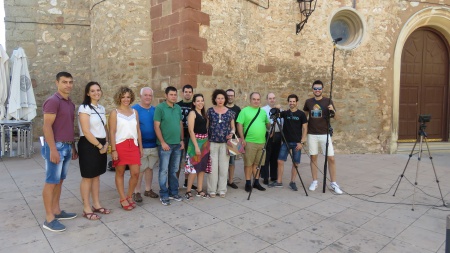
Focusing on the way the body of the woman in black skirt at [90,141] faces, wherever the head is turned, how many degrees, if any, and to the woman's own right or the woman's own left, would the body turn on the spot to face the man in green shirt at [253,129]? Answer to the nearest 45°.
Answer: approximately 45° to the woman's own left

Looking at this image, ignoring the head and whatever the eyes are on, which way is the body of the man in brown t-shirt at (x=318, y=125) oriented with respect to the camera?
toward the camera

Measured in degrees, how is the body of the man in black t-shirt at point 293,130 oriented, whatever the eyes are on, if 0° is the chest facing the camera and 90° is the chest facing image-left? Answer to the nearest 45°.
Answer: approximately 0°

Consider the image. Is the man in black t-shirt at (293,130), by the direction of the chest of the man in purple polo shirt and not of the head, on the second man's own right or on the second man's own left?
on the second man's own left

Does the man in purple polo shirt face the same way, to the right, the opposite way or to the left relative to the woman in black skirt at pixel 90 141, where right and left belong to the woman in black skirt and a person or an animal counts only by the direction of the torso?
the same way

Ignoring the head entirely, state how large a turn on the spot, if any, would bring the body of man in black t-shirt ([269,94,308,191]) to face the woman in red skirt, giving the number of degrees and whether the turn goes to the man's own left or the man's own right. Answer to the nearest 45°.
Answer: approximately 45° to the man's own right

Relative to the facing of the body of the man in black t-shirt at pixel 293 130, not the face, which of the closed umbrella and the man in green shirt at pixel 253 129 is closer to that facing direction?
the man in green shirt

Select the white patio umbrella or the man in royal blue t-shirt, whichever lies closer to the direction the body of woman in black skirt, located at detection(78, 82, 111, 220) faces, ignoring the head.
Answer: the man in royal blue t-shirt

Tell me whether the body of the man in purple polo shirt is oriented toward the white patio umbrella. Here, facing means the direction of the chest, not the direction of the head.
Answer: no

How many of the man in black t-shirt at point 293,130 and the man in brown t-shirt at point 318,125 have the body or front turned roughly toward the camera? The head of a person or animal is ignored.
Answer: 2

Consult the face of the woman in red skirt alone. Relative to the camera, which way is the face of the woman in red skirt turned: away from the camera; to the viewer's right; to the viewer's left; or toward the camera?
toward the camera

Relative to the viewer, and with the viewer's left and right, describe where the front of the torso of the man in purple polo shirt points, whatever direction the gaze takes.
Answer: facing the viewer and to the right of the viewer

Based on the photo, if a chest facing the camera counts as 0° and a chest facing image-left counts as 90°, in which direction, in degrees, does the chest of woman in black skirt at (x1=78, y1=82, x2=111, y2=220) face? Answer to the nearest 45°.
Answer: approximately 315°

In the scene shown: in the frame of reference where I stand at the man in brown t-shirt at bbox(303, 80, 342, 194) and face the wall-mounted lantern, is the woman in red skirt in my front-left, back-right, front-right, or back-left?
back-left
